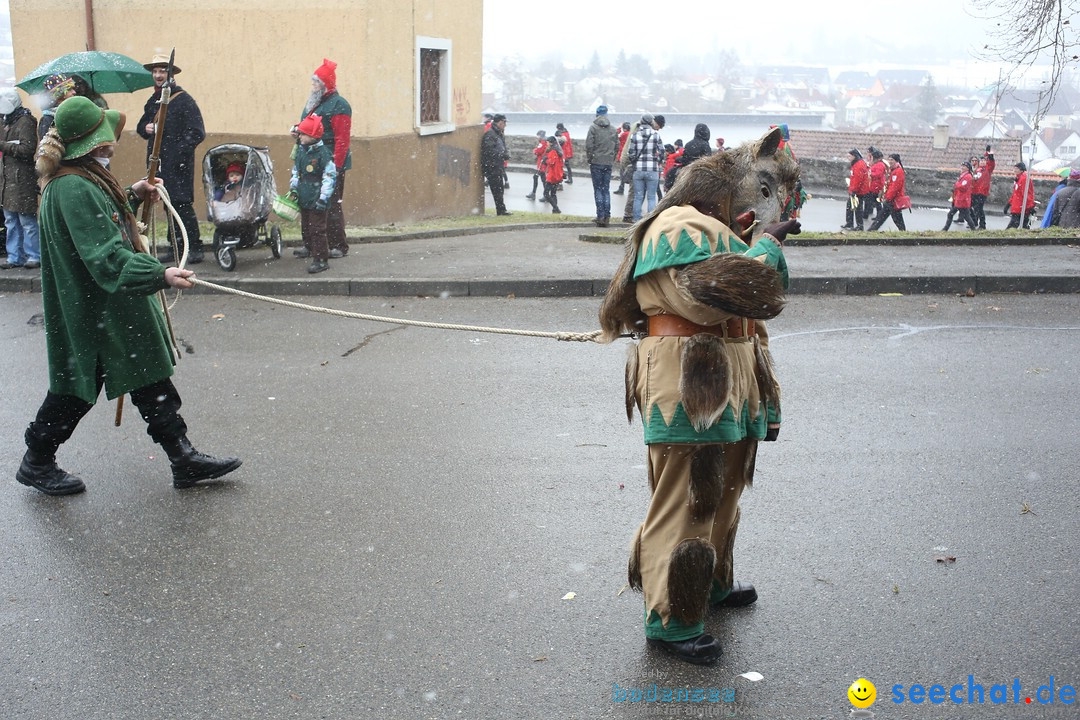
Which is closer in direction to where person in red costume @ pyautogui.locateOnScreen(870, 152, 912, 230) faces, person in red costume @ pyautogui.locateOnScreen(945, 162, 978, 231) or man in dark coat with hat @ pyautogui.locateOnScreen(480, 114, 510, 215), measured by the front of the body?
the man in dark coat with hat

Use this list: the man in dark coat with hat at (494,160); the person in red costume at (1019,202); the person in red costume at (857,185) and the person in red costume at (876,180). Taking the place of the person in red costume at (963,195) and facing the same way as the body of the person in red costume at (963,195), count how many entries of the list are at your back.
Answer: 1

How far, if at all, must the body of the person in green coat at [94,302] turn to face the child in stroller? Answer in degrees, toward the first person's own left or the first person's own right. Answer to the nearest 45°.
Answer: approximately 90° to the first person's own left

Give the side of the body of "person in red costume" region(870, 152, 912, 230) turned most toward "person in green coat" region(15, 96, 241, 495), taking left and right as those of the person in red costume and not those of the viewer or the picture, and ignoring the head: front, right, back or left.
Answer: left

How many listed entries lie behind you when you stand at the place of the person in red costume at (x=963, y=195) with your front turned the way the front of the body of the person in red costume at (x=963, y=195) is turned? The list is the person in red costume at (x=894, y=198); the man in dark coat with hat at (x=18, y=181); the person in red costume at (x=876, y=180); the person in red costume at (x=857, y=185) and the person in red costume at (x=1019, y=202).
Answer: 1

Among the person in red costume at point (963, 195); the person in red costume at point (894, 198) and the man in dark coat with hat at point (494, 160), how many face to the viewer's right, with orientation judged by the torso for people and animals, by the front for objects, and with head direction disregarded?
1

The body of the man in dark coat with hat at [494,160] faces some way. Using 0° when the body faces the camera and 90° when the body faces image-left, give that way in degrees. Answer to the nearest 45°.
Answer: approximately 270°

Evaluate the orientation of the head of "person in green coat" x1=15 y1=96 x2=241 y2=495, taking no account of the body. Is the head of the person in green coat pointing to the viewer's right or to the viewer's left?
to the viewer's right

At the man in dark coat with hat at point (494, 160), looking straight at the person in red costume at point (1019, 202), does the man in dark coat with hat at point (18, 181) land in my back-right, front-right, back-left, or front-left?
back-right

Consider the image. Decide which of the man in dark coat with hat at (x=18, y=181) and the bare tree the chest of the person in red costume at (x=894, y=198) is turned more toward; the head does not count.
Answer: the man in dark coat with hat

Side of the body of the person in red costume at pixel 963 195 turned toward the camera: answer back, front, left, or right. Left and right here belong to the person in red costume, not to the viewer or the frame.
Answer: left

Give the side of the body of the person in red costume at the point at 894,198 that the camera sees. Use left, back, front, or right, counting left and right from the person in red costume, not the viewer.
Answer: left
